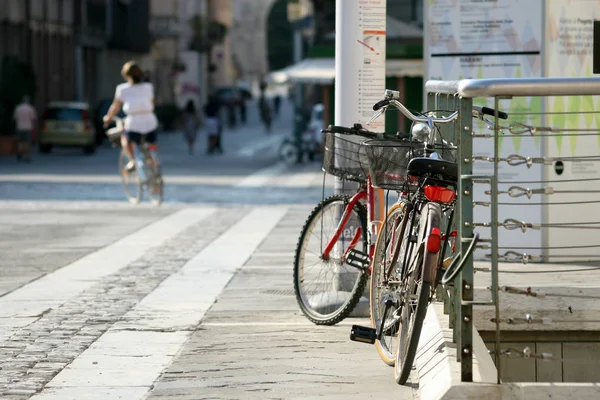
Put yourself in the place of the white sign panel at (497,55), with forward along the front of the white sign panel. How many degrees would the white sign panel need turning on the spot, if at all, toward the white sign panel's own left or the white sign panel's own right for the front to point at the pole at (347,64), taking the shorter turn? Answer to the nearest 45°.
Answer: approximately 45° to the white sign panel's own right

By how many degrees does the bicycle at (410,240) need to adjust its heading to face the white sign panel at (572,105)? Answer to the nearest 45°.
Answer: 0° — it already faces it

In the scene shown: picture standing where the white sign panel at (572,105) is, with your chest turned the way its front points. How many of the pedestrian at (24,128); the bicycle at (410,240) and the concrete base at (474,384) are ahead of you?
2

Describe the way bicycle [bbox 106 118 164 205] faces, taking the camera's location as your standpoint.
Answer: facing away from the viewer and to the left of the viewer

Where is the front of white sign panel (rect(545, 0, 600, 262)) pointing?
toward the camera

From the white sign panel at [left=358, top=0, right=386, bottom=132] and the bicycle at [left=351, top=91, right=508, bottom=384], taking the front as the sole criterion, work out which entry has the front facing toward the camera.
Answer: the white sign panel

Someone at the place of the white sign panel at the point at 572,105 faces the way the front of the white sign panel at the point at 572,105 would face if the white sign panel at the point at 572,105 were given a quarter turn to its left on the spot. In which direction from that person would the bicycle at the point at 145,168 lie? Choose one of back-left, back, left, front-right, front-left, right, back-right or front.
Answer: back-left

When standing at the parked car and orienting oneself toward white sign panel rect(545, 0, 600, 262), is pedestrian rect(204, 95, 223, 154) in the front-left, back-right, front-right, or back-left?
front-left

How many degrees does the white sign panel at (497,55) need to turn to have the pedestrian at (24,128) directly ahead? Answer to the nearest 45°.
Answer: approximately 135° to its right

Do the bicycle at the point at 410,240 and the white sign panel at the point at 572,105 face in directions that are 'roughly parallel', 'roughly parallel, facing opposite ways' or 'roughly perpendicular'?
roughly parallel, facing opposite ways

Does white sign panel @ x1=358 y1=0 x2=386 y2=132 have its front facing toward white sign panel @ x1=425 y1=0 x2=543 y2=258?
no

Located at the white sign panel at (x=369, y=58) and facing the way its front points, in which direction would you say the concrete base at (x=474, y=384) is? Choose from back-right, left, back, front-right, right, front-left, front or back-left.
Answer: front

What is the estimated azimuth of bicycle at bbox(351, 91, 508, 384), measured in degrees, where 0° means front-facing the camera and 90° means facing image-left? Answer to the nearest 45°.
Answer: approximately 180°

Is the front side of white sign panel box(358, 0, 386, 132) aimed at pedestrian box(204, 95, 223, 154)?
no

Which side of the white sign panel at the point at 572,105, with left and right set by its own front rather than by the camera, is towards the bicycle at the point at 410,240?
front

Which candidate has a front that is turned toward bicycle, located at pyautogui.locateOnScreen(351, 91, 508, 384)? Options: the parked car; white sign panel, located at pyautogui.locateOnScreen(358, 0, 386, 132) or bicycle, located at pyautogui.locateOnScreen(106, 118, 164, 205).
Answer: the white sign panel

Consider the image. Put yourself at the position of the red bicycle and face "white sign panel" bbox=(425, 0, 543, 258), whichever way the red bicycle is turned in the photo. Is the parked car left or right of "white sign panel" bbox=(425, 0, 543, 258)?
left
